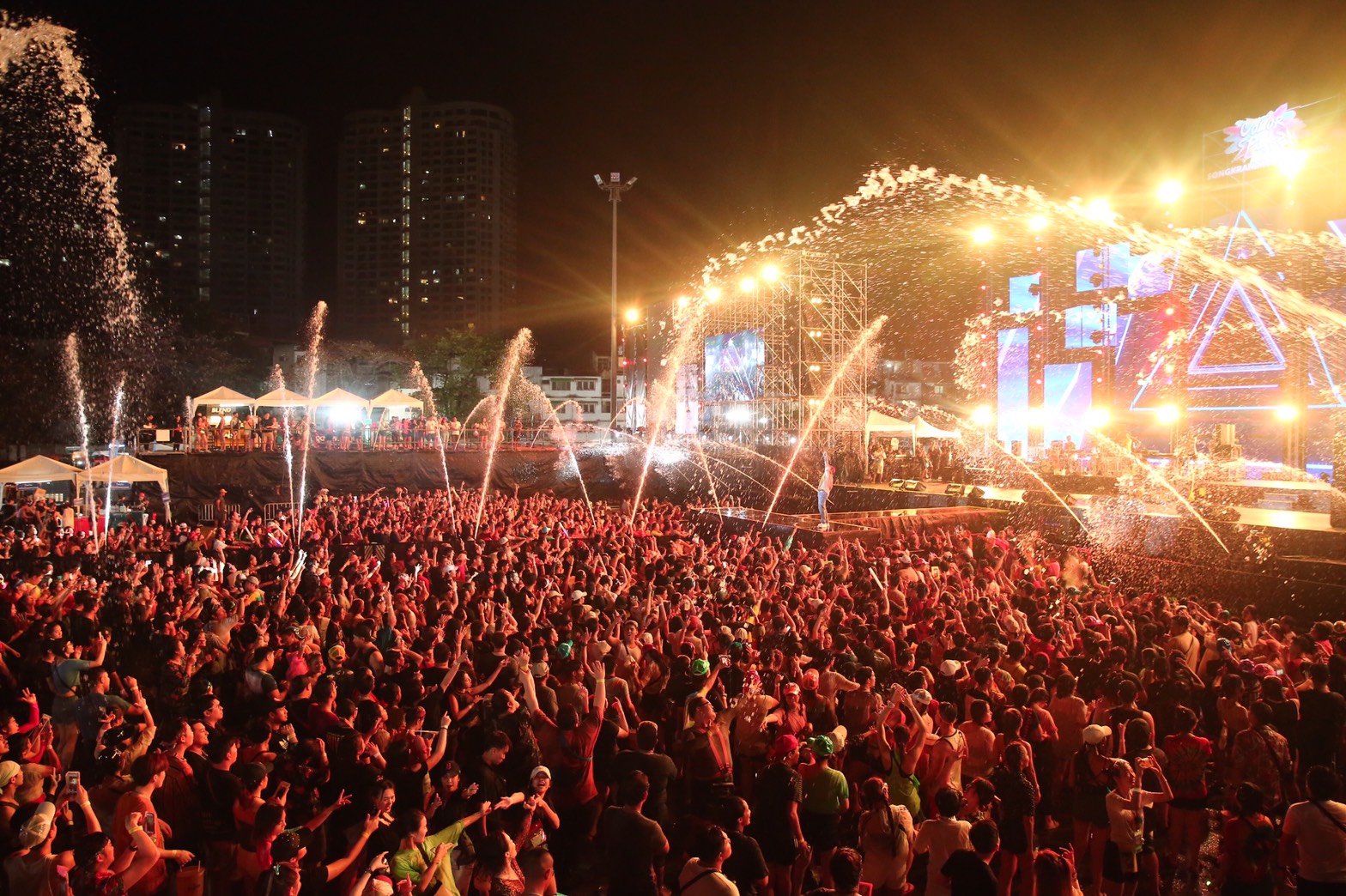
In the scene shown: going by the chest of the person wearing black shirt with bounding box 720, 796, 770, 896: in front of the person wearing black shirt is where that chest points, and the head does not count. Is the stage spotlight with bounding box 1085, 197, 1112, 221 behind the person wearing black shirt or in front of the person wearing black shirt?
in front

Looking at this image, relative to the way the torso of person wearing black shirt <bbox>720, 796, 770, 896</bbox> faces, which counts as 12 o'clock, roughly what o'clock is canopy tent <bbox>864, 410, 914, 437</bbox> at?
The canopy tent is roughly at 11 o'clock from the person wearing black shirt.

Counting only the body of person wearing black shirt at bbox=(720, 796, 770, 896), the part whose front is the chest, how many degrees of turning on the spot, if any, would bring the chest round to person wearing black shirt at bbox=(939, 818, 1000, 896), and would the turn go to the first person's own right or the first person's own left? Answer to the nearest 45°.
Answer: approximately 45° to the first person's own right

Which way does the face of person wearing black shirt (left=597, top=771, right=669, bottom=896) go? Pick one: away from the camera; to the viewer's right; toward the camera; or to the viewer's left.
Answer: away from the camera

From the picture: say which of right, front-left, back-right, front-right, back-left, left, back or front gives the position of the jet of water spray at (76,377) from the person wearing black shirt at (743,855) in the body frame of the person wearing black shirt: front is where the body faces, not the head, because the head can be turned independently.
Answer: left

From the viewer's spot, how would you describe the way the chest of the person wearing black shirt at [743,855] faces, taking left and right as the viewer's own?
facing away from the viewer and to the right of the viewer

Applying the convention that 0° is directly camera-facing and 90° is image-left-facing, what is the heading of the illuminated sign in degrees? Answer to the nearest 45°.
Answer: approximately 45°

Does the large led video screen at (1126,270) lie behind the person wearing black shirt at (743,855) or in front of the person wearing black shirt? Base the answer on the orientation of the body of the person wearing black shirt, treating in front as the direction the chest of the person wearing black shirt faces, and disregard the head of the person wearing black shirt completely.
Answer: in front

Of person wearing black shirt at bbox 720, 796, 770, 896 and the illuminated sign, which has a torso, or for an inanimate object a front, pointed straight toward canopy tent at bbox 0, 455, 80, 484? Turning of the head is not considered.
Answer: the illuminated sign

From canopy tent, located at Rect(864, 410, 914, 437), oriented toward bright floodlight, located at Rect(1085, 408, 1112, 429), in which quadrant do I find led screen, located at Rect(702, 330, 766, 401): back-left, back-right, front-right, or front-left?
back-left

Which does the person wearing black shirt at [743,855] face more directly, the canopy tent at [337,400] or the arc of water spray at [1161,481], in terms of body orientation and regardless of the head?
the arc of water spray

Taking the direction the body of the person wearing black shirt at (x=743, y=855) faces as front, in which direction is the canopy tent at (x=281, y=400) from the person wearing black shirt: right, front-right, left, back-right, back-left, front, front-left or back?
left
